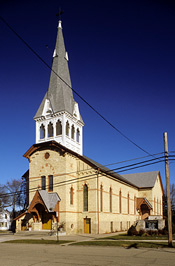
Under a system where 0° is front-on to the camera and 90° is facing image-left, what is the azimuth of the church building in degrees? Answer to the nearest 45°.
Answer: approximately 45°
